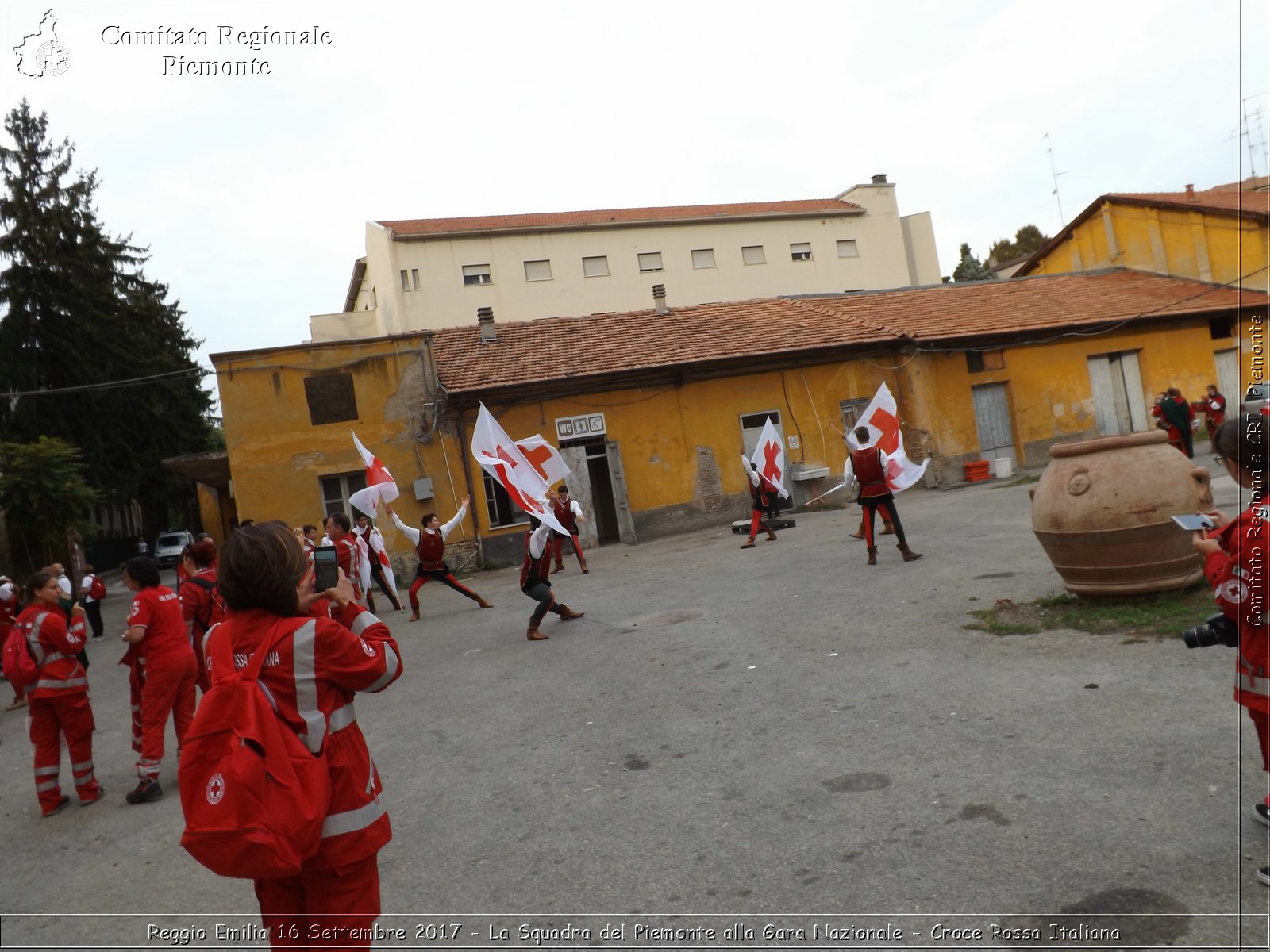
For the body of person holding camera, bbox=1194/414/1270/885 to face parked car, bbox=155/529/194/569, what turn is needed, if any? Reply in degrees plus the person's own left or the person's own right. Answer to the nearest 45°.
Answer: approximately 45° to the person's own right

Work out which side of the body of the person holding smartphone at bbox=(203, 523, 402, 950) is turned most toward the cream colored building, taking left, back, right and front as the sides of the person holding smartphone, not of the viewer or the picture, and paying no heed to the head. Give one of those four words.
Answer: front

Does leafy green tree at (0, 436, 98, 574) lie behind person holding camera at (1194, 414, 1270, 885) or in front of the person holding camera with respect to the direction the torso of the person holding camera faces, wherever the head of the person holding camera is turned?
in front

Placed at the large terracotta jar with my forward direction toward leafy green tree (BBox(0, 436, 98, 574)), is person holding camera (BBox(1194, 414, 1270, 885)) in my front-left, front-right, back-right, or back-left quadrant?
back-left

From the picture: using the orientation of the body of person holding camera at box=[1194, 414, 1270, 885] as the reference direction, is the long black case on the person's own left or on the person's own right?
on the person's own right

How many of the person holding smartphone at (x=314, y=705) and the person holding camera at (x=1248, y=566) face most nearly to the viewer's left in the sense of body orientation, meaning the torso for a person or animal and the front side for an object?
1

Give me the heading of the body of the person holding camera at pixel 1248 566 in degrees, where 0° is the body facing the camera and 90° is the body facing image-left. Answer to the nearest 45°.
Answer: approximately 90°

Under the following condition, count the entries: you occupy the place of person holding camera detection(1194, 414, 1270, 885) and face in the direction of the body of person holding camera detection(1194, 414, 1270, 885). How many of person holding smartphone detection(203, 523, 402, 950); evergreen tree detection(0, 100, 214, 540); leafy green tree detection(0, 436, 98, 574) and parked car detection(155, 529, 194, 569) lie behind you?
0

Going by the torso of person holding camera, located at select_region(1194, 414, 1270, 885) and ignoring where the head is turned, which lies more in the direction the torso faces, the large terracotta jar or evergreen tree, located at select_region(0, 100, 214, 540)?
the evergreen tree

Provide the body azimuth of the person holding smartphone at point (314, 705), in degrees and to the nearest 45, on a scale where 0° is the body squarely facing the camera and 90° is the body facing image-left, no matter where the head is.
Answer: approximately 225°

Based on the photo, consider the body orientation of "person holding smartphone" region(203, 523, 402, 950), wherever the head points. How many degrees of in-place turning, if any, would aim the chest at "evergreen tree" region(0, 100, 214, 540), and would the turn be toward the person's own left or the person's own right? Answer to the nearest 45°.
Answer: approximately 45° to the person's own left

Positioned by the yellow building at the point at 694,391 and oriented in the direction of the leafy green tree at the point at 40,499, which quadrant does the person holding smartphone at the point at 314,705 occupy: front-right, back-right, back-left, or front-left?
front-left

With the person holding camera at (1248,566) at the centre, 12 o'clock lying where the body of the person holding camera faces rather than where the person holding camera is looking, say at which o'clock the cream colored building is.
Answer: The cream colored building is roughly at 2 o'clock from the person holding camera.

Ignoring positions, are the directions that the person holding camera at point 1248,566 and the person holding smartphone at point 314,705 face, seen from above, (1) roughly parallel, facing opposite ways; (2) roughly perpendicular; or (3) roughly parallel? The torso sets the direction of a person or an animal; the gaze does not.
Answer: roughly perpendicular

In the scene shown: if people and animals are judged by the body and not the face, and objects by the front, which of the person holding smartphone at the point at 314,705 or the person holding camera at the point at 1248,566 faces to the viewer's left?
the person holding camera at the point at 1248,566

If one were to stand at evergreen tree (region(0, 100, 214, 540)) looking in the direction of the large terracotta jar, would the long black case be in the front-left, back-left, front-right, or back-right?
front-left

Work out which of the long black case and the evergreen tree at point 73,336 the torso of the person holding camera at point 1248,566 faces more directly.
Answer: the evergreen tree
